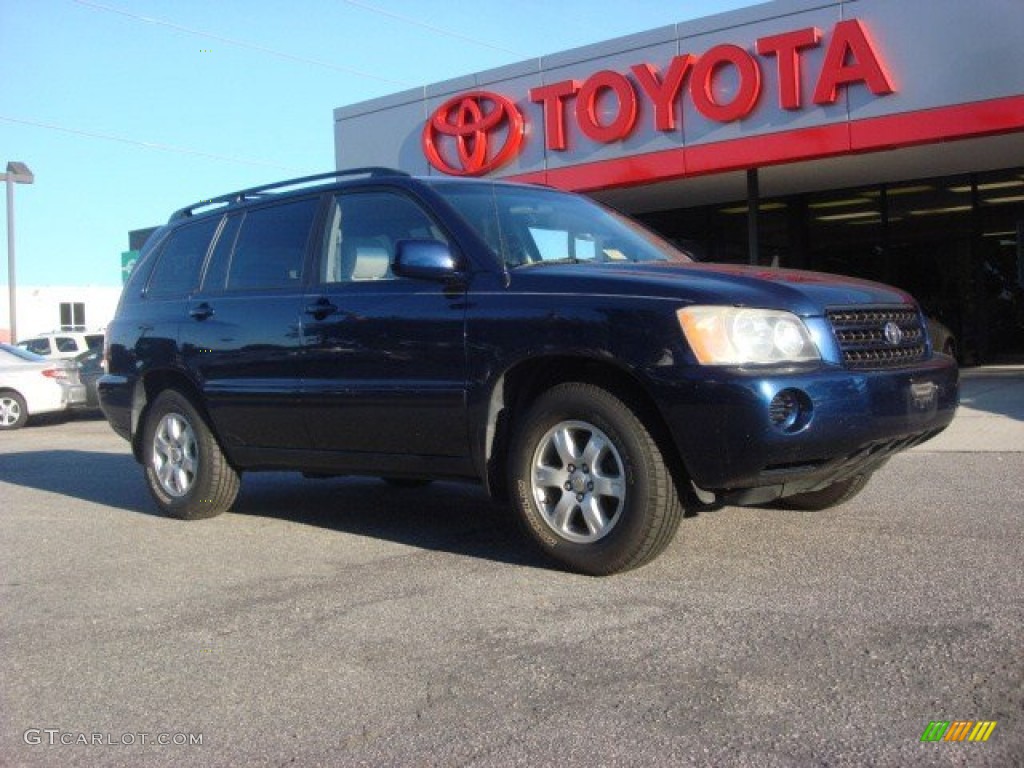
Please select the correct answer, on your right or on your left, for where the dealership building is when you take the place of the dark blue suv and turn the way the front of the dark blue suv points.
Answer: on your left

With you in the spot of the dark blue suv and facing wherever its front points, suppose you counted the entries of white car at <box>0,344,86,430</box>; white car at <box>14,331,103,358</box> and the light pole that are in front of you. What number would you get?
0

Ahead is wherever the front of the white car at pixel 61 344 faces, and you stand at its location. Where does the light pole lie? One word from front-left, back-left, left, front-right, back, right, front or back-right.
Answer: front-right

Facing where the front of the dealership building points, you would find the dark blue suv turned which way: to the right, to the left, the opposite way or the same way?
to the left

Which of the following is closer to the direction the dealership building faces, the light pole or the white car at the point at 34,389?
the white car

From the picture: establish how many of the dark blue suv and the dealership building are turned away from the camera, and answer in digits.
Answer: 0

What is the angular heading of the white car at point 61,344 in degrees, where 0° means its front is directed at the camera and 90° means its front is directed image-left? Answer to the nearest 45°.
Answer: approximately 135°

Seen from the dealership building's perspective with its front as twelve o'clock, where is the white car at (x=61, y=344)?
The white car is roughly at 2 o'clock from the dealership building.

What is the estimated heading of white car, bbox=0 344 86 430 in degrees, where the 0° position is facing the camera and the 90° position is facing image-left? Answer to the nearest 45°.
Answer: approximately 135°

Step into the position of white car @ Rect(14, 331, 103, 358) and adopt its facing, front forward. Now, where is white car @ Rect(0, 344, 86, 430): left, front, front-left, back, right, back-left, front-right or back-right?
back-left

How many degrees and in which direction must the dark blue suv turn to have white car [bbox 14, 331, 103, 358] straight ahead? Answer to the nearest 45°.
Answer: approximately 180°

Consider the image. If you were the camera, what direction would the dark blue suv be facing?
facing the viewer and to the right of the viewer

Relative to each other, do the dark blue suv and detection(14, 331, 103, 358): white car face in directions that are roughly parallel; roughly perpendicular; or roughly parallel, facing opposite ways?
roughly parallel, facing opposite ways

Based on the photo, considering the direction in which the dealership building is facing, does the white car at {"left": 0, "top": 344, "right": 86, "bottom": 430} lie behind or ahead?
ahead

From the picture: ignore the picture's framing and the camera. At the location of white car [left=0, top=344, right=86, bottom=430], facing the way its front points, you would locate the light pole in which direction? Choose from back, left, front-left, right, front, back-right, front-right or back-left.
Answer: front-right

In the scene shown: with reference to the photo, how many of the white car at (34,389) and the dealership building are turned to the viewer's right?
0

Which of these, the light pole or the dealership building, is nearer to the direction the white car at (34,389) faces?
the light pole

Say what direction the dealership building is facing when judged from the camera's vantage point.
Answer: facing the viewer and to the left of the viewer

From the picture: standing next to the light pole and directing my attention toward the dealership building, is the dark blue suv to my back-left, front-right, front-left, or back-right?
front-right

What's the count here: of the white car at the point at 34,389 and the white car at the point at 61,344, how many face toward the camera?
0

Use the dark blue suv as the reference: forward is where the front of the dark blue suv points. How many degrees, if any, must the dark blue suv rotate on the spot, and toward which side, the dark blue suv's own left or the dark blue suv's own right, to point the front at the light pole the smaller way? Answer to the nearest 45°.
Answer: approximately 180°
